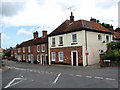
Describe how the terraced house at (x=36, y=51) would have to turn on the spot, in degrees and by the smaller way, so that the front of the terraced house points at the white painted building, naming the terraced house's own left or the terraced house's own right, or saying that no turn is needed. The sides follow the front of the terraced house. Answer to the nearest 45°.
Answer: approximately 45° to the terraced house's own left

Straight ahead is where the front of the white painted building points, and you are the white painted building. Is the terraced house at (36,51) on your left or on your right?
on your right

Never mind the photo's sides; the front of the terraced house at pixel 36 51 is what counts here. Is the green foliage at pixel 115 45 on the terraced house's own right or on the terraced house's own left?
on the terraced house's own left

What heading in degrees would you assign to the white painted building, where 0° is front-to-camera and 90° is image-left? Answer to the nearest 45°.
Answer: approximately 45°
